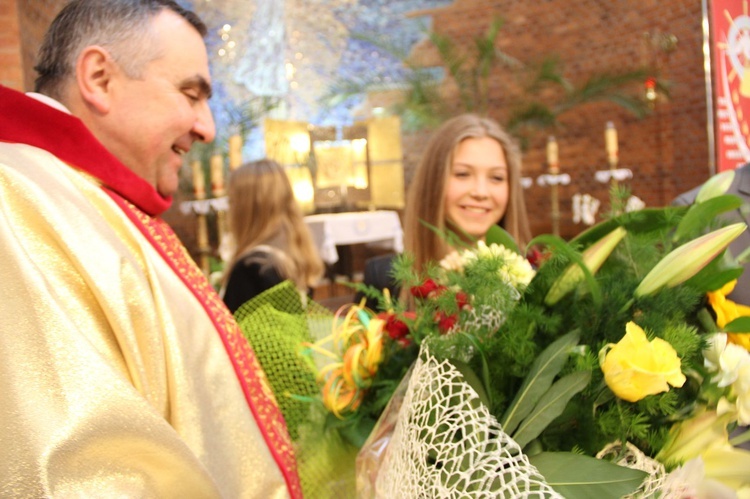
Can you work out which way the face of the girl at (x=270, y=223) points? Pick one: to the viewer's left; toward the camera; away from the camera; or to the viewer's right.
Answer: away from the camera

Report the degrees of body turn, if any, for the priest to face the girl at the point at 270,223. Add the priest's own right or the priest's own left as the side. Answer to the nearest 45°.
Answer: approximately 90° to the priest's own left

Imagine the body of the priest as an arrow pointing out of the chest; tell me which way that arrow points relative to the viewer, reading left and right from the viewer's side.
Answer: facing to the right of the viewer

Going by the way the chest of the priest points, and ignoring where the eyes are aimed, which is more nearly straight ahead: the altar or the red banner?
the red banner

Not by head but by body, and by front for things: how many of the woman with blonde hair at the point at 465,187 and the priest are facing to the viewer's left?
0

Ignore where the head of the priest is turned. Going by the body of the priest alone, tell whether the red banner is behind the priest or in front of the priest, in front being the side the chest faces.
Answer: in front

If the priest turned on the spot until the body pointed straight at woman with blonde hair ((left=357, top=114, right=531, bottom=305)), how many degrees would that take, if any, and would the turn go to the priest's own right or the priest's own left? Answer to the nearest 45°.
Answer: approximately 45° to the priest's own left

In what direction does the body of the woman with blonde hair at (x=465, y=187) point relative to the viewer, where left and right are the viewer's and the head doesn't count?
facing the viewer and to the right of the viewer

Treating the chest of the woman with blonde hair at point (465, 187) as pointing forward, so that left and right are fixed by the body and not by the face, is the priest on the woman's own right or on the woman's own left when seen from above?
on the woman's own right

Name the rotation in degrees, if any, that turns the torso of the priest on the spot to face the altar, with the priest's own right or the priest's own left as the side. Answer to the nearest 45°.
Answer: approximately 90° to the priest's own left
